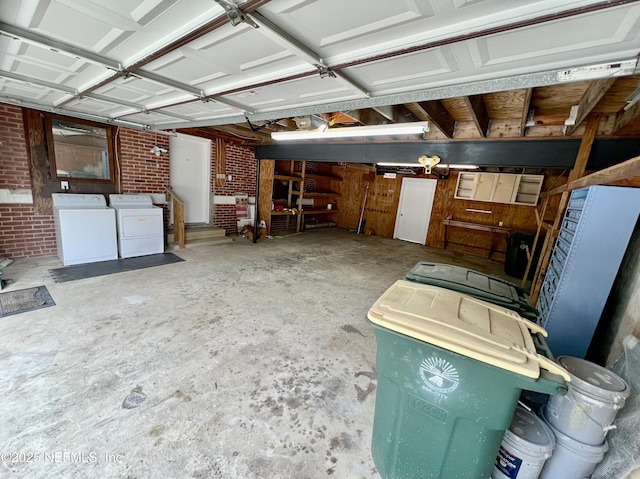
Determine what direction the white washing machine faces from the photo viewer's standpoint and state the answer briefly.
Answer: facing the viewer

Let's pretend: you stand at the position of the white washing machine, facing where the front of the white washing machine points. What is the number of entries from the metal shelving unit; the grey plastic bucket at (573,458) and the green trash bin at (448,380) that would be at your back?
0

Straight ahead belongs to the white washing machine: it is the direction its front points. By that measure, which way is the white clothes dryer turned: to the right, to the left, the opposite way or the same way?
the same way

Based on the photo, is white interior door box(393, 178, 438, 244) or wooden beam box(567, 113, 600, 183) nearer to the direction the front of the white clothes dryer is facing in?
the wooden beam

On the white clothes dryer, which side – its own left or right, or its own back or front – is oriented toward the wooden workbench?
left

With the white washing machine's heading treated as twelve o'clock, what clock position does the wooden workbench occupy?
The wooden workbench is roughly at 10 o'clock from the white washing machine.

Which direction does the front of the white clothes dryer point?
toward the camera

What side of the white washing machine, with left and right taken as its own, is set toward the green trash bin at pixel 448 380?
front

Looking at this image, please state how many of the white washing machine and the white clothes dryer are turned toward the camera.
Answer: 2

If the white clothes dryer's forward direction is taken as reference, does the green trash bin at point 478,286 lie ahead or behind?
ahead

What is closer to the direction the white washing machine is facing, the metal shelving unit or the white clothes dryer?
the metal shelving unit

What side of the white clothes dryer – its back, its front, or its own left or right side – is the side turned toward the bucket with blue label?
front

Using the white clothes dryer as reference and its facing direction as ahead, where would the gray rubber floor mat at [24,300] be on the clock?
The gray rubber floor mat is roughly at 1 o'clock from the white clothes dryer.
